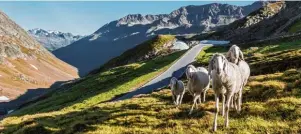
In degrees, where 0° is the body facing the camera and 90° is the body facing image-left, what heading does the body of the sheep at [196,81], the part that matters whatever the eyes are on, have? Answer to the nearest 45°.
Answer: approximately 45°

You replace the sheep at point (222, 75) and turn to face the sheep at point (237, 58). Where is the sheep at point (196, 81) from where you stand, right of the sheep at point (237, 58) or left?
left

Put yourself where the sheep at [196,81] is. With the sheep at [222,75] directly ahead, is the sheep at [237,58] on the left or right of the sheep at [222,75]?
left

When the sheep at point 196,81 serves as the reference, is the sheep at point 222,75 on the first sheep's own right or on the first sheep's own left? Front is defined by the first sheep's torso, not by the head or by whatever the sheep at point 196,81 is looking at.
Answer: on the first sheep's own left
